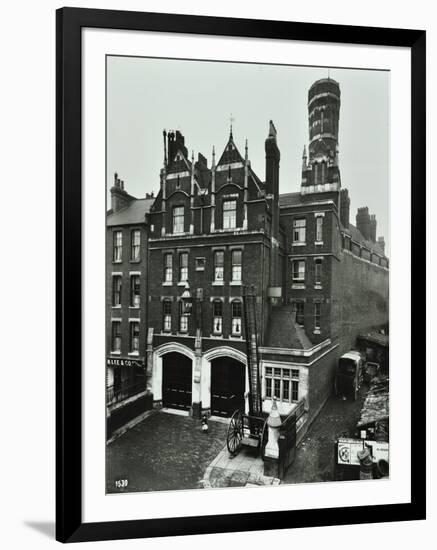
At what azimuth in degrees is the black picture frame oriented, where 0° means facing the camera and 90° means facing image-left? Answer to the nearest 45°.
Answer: approximately 315°

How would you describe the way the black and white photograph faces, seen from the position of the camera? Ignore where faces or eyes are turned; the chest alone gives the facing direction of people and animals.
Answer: facing the viewer and to the right of the viewer
